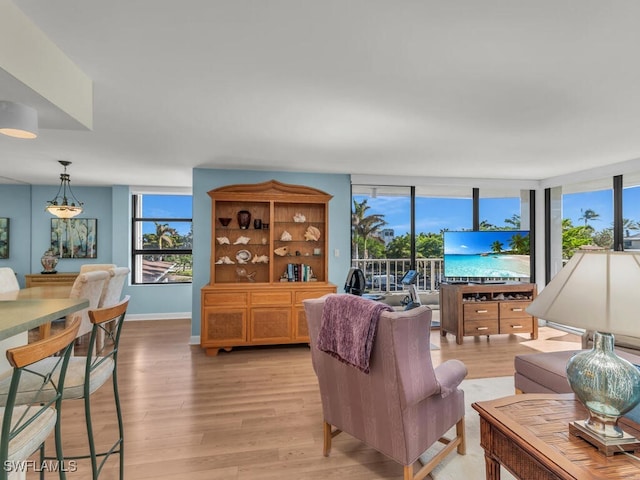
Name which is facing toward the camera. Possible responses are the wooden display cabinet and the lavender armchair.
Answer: the wooden display cabinet

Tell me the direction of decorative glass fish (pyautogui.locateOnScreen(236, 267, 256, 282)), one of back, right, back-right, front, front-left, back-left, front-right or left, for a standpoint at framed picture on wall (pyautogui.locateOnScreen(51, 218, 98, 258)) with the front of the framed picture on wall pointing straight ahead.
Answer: front-left

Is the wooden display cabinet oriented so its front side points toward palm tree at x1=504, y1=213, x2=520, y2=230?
no

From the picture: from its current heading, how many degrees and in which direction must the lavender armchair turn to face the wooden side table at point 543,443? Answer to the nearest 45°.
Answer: approximately 90° to its right

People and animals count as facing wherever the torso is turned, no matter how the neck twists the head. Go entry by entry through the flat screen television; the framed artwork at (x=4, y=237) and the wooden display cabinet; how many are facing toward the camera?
3

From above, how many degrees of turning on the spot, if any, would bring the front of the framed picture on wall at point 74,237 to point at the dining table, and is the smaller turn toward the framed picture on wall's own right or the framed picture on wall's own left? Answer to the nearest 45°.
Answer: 0° — it already faces it

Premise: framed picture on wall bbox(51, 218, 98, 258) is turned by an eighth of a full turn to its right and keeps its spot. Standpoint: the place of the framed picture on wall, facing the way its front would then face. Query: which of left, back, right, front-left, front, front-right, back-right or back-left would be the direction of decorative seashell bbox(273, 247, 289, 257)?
left

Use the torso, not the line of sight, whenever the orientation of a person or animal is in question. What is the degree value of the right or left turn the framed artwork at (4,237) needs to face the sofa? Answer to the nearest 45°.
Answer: approximately 45° to its left

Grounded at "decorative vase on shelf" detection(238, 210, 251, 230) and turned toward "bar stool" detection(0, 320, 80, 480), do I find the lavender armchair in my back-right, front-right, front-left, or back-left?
front-left

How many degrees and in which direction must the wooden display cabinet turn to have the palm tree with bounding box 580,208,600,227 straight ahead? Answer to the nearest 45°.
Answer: approximately 90° to its left

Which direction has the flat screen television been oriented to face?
toward the camera

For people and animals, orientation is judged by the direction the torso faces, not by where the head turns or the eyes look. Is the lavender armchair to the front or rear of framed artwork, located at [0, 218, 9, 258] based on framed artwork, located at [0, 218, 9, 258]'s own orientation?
to the front

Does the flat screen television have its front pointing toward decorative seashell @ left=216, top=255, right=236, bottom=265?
no

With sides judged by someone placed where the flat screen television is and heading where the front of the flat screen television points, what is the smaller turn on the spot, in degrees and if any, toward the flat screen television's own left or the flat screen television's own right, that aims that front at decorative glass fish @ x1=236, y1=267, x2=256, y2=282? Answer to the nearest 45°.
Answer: approximately 45° to the flat screen television's own right

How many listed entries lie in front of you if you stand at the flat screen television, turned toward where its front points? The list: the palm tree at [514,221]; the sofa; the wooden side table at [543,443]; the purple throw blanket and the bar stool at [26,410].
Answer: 4

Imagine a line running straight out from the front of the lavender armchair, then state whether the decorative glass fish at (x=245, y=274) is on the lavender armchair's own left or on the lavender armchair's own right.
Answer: on the lavender armchair's own left

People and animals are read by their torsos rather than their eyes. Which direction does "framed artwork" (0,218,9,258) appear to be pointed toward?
toward the camera
